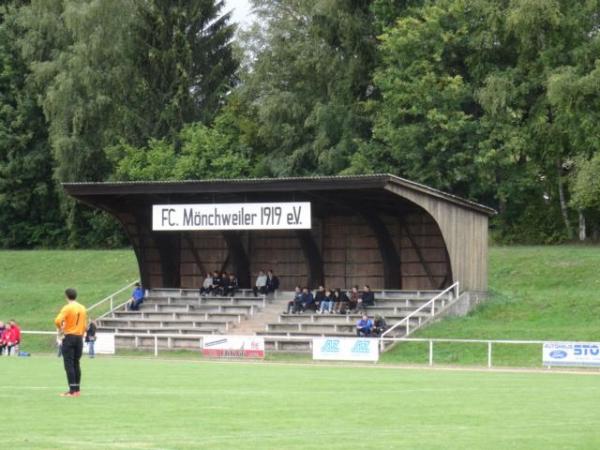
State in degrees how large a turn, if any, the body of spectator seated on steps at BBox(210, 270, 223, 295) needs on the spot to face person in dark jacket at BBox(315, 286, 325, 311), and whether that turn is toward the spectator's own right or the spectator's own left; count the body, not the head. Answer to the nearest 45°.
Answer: approximately 90° to the spectator's own left

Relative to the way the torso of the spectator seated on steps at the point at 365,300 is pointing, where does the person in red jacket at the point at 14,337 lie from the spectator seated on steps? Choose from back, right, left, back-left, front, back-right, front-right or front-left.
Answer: front-right

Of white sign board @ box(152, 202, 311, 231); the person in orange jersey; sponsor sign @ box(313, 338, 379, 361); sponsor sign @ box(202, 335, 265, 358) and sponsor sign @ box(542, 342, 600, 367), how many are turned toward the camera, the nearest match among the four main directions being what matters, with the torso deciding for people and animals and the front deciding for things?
4

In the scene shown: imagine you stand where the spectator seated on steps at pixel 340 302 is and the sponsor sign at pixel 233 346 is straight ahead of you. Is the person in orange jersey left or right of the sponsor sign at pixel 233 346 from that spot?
left

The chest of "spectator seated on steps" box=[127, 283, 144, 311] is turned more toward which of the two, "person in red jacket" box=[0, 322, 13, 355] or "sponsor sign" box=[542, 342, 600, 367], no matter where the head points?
the person in red jacket

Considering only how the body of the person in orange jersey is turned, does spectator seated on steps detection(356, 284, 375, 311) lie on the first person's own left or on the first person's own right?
on the first person's own right

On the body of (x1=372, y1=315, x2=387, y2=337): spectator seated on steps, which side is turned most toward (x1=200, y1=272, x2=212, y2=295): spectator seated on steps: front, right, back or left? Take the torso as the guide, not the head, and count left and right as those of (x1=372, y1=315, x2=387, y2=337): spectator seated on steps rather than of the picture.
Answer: right

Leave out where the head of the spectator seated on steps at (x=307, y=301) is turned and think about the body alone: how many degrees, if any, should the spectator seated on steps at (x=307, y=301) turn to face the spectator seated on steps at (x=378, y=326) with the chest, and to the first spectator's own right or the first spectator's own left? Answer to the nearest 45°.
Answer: approximately 90° to the first spectator's own left

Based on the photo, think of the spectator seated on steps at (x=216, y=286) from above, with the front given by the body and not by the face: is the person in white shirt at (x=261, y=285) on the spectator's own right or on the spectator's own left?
on the spectator's own left

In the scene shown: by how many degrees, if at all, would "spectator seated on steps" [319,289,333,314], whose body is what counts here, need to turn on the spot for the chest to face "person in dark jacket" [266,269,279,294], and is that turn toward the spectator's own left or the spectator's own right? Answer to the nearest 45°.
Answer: approximately 90° to the spectator's own right

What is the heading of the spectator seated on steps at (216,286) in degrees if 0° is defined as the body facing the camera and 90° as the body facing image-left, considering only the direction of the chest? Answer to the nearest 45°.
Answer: approximately 45°

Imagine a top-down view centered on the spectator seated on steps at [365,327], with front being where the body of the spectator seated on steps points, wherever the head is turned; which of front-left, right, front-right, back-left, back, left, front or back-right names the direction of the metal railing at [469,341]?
left
